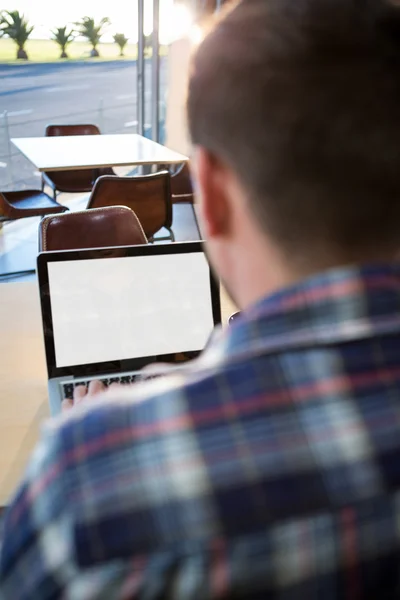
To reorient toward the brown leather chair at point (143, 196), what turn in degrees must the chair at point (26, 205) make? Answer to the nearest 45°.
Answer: approximately 45° to its right

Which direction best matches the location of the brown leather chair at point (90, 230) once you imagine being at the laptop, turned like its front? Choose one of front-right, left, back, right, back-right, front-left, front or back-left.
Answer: back

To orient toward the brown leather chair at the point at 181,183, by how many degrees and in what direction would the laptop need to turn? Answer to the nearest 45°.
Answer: approximately 180°

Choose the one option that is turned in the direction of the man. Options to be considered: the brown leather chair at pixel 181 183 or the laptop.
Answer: the laptop

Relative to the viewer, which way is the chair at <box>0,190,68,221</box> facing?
to the viewer's right

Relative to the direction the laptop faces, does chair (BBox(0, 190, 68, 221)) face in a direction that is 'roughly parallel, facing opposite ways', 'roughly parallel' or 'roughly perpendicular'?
roughly perpendicular

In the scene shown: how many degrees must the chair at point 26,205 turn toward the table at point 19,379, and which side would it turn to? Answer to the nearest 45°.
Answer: approximately 90° to its right

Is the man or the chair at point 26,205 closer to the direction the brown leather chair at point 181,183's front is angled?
the chair

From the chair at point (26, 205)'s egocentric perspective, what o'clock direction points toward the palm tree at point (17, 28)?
The palm tree is roughly at 9 o'clock from the chair.

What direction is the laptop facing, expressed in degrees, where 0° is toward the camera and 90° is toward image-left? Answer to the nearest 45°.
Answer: approximately 0°

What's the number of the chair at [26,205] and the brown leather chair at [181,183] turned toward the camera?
0

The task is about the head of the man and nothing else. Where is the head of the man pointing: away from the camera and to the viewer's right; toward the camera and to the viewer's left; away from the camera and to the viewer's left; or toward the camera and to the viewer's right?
away from the camera and to the viewer's left

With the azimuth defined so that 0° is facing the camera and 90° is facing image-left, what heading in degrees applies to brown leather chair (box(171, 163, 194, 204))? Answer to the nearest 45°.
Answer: approximately 90°

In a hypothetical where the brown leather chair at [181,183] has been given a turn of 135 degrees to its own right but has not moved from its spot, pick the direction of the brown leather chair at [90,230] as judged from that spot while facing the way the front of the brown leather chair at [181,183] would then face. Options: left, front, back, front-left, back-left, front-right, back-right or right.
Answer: back-right

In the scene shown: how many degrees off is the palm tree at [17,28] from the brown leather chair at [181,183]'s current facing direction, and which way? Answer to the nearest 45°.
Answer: approximately 45° to its right
